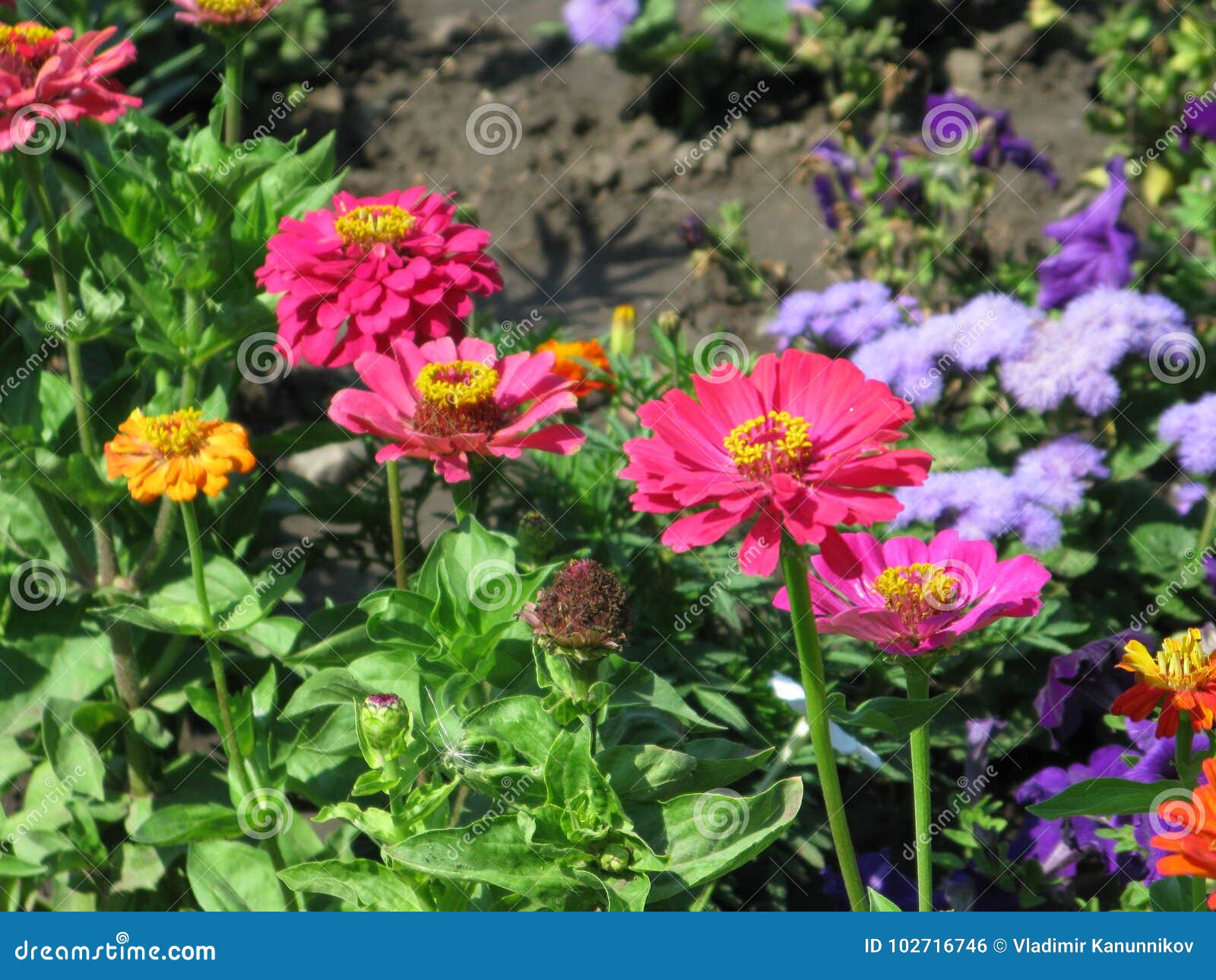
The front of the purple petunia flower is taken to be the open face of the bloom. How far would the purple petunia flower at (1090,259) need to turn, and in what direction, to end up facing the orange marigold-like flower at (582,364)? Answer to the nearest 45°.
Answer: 0° — it already faces it

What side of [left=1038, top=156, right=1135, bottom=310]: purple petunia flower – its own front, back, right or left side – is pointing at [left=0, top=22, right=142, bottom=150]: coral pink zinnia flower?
front

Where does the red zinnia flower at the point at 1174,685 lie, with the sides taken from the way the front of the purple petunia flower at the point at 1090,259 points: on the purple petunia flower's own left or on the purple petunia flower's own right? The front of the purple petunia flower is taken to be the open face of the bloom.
on the purple petunia flower's own left

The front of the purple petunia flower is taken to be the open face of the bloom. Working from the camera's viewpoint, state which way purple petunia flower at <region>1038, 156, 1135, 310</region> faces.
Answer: facing the viewer and to the left of the viewer
